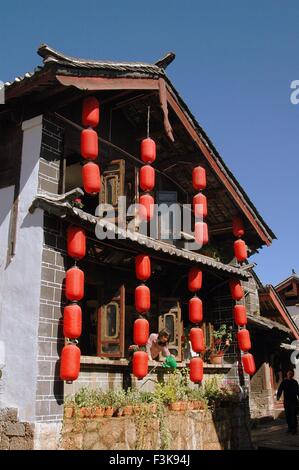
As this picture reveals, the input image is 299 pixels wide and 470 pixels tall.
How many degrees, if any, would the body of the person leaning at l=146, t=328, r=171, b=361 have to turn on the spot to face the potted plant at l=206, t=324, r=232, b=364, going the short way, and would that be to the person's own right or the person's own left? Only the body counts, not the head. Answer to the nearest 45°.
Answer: approximately 90° to the person's own left

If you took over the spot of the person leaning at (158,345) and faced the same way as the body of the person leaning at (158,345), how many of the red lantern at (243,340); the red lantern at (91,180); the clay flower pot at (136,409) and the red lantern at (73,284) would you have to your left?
1

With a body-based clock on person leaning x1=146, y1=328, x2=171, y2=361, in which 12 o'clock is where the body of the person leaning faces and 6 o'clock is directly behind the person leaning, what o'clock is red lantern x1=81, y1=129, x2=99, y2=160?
The red lantern is roughly at 2 o'clock from the person leaning.

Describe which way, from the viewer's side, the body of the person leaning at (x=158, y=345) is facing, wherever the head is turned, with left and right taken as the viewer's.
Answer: facing the viewer and to the right of the viewer

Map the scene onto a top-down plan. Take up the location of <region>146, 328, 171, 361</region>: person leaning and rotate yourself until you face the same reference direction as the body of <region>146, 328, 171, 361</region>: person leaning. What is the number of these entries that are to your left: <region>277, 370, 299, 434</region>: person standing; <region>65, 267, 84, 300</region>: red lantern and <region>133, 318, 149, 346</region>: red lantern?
1

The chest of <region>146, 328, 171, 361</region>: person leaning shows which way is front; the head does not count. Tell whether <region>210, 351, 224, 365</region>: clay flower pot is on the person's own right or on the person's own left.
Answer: on the person's own left

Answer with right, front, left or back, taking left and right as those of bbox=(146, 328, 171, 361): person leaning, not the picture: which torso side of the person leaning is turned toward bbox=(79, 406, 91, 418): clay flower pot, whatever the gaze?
right

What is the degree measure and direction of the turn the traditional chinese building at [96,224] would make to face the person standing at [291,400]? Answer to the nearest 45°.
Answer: approximately 90° to its left
